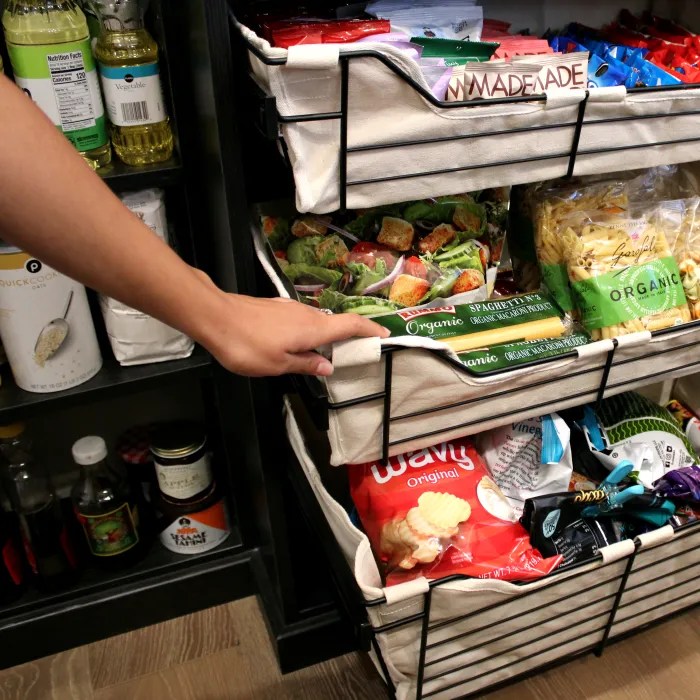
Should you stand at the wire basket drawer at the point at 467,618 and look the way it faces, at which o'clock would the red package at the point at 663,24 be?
The red package is roughly at 8 o'clock from the wire basket drawer.

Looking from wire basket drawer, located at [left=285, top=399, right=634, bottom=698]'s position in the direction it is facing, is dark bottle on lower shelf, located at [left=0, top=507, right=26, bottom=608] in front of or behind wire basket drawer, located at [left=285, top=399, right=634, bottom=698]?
behind

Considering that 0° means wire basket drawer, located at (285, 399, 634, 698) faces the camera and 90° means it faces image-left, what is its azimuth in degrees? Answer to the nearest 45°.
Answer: approximately 315°

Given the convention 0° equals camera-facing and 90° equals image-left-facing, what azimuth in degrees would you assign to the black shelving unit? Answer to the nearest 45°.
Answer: approximately 315°
